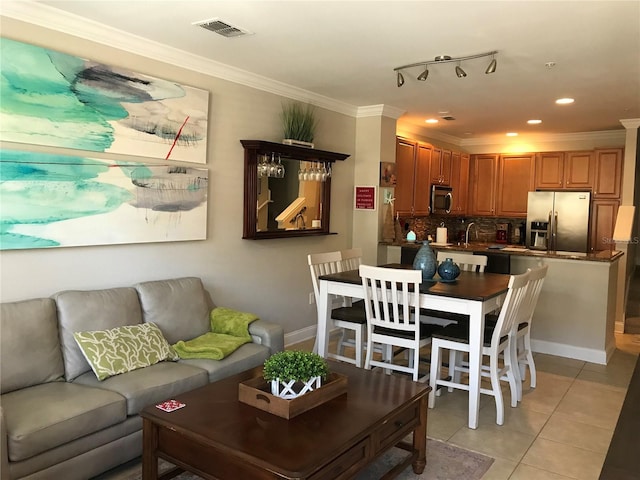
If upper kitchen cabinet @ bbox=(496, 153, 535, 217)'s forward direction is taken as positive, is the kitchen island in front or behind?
in front

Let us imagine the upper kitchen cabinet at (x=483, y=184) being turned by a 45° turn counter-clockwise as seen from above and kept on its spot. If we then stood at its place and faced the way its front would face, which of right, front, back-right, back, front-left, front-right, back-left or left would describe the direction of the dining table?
front-right

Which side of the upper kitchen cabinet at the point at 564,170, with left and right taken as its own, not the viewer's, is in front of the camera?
front

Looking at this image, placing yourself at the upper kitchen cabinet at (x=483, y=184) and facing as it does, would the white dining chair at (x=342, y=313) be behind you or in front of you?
in front

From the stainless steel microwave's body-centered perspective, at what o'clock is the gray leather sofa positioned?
The gray leather sofa is roughly at 2 o'clock from the stainless steel microwave.

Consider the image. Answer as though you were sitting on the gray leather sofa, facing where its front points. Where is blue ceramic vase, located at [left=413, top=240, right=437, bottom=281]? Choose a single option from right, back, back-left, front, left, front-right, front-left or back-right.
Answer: front-left

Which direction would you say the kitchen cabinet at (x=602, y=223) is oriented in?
toward the camera

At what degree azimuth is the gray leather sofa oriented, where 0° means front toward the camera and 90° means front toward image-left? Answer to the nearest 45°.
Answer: approximately 315°

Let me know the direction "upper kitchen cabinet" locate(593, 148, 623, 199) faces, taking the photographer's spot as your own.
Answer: facing the viewer

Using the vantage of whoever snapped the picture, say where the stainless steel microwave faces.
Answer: facing the viewer and to the right of the viewer

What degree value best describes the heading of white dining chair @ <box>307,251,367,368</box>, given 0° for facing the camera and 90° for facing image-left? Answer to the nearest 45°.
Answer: approximately 315°
